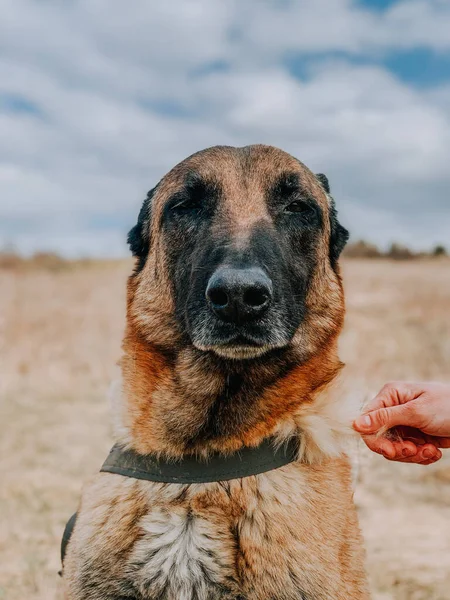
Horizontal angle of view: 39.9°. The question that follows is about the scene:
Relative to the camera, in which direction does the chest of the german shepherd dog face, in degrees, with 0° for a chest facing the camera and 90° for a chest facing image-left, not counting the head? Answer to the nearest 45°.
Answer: approximately 0°
